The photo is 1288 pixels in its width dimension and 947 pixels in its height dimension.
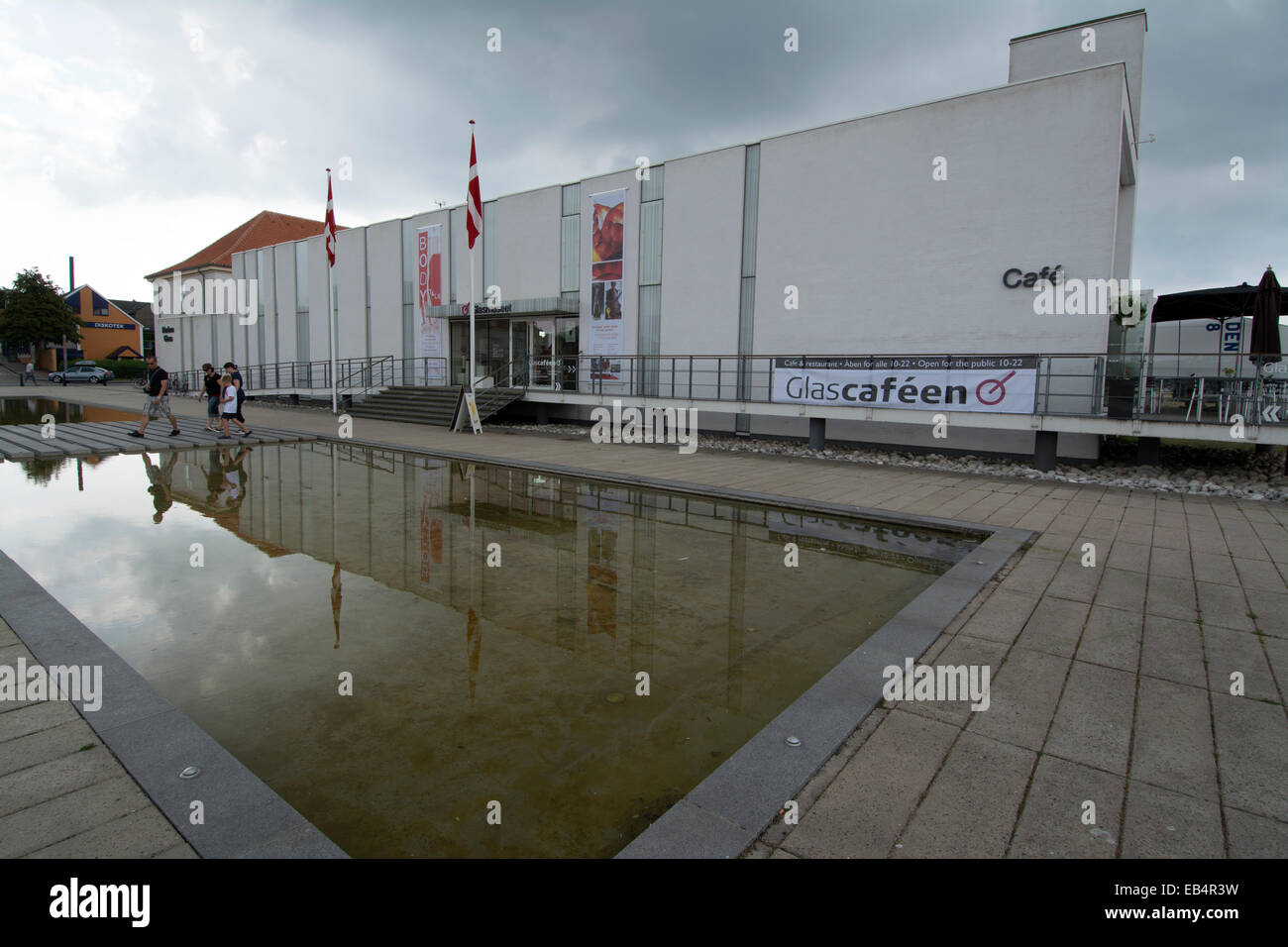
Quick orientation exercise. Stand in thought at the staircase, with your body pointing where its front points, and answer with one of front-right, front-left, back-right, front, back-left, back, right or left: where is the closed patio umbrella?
left

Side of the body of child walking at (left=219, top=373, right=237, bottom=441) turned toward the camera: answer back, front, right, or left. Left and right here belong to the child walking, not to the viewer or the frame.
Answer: left

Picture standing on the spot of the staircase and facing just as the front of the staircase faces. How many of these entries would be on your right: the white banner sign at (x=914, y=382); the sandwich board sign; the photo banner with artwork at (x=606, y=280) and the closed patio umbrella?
0

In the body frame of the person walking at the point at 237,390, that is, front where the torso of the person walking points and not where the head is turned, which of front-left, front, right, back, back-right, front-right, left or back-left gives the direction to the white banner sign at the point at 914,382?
back-left

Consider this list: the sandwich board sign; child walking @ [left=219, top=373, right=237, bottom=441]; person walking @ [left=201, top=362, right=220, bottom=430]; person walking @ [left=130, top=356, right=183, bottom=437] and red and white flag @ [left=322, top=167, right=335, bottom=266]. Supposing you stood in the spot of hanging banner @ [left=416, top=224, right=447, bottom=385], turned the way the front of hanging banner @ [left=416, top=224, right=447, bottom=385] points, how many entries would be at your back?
0

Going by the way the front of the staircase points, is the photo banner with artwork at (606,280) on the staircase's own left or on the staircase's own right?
on the staircase's own left

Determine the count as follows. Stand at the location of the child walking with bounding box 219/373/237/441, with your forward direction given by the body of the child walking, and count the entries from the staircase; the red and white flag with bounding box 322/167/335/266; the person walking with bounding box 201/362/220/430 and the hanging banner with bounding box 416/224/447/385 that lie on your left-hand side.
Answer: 0

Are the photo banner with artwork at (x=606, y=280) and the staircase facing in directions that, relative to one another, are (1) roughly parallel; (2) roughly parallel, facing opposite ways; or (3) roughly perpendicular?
roughly parallel

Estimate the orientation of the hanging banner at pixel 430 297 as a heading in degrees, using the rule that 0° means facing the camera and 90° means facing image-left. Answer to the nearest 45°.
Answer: approximately 45°

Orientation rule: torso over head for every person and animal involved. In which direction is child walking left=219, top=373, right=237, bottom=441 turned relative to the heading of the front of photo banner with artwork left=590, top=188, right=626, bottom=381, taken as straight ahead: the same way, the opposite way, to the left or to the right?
the same way

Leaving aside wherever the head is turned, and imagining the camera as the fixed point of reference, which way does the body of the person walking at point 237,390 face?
to the viewer's left

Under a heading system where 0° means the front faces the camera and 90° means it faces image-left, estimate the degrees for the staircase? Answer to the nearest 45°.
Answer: approximately 45°

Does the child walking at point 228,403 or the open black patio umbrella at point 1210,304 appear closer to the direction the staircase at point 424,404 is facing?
the child walking

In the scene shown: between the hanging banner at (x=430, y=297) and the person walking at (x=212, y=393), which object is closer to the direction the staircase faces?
the person walking

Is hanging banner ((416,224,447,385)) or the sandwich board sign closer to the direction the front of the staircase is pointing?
the sandwich board sign
